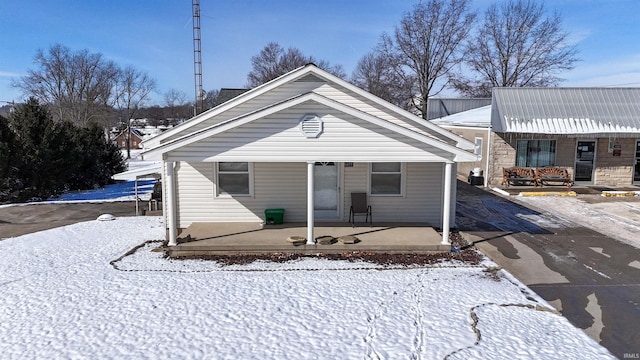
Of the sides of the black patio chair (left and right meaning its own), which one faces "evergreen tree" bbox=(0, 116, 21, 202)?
right

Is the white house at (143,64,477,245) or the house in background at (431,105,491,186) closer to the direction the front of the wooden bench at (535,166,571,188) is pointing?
the white house

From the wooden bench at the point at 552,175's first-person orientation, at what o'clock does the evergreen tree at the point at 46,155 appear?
The evergreen tree is roughly at 2 o'clock from the wooden bench.

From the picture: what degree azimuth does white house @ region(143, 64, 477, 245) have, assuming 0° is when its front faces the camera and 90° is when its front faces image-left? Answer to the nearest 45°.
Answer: approximately 0°

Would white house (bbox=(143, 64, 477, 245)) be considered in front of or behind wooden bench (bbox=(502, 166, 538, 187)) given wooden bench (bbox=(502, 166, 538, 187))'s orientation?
in front
